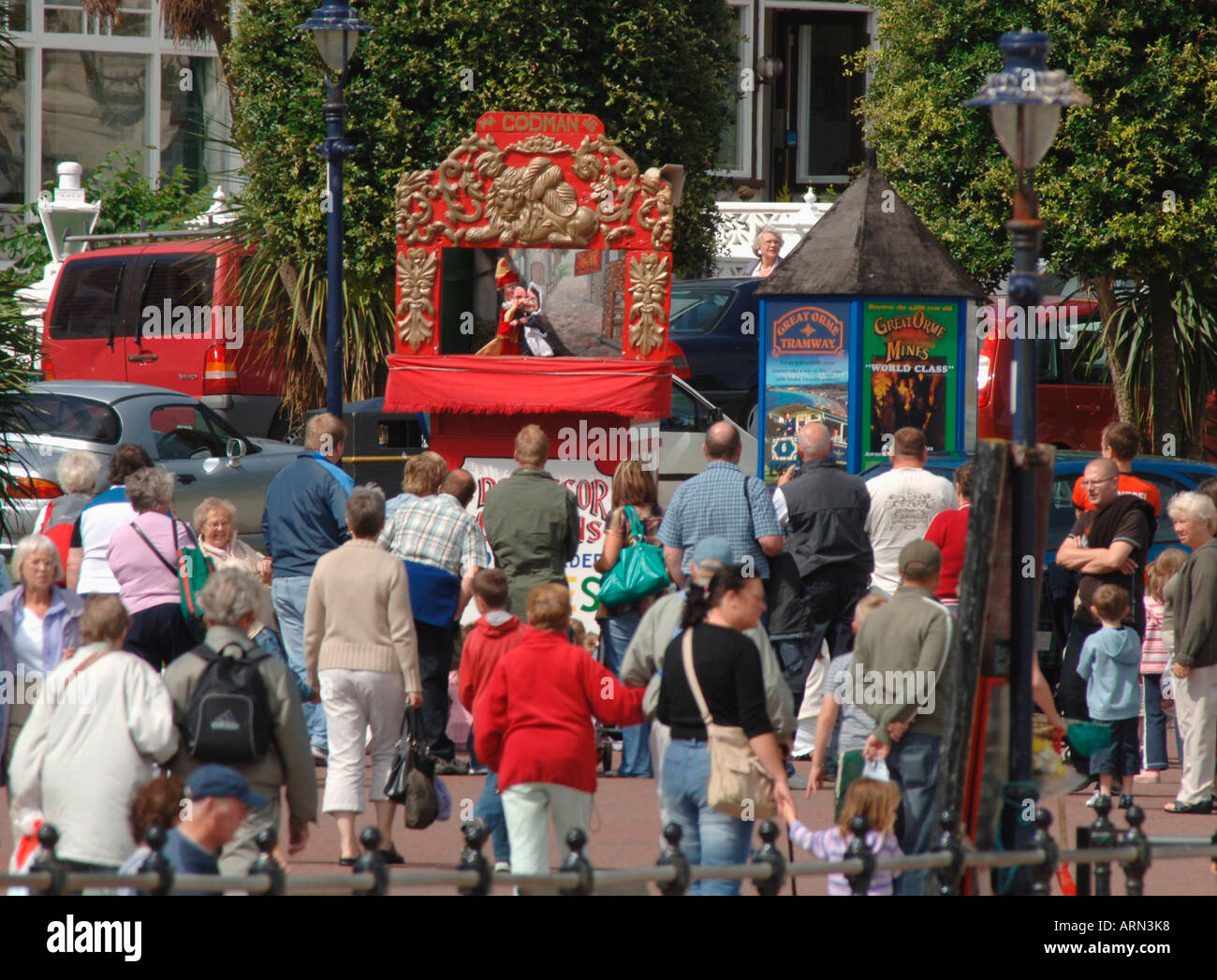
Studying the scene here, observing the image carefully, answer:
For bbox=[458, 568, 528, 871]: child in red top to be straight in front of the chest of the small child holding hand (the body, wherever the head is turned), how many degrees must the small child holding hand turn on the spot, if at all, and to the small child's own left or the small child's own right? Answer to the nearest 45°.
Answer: approximately 45° to the small child's own left

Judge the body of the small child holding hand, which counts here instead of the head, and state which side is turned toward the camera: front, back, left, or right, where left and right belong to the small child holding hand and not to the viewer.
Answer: back

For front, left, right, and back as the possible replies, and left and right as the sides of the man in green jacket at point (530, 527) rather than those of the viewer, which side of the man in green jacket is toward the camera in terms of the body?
back

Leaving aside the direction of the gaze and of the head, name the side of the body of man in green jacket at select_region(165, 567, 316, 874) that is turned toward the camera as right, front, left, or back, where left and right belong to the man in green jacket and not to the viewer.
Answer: back

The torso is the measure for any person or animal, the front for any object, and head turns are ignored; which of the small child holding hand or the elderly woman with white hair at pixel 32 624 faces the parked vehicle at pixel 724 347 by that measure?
the small child holding hand

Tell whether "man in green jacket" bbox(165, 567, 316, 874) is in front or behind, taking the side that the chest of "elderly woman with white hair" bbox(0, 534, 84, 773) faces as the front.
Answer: in front

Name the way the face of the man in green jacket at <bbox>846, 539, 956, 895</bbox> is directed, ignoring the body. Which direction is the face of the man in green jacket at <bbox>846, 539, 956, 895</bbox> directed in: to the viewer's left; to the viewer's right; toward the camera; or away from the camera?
away from the camera

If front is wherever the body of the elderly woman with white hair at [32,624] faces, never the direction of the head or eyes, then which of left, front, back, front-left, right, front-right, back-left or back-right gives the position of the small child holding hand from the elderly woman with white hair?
front-left

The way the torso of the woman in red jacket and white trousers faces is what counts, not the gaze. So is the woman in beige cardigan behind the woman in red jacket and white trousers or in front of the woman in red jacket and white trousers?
in front

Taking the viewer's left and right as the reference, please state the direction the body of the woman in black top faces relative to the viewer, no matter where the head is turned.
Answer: facing away from the viewer and to the right of the viewer

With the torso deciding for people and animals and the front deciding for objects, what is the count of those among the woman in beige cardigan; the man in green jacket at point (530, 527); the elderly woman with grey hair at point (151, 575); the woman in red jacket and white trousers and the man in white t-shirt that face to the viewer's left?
0

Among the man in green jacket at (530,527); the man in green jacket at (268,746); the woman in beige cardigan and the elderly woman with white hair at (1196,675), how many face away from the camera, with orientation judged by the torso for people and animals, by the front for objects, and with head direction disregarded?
3

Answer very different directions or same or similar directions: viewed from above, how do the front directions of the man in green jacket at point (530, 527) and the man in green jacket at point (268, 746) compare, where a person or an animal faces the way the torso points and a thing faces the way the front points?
same or similar directions

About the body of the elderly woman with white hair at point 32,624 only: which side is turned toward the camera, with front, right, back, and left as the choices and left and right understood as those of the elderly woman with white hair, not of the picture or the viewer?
front
